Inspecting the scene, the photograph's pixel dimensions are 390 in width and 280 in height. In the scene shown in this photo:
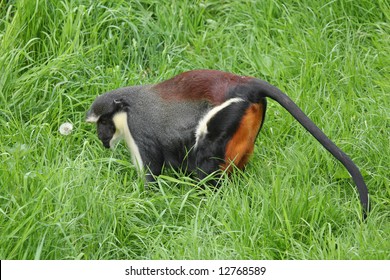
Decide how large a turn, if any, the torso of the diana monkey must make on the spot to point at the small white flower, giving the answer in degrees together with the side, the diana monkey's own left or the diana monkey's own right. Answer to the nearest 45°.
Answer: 0° — it already faces it

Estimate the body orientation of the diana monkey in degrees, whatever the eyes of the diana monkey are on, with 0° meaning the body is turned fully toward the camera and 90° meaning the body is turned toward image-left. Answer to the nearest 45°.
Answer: approximately 90°
